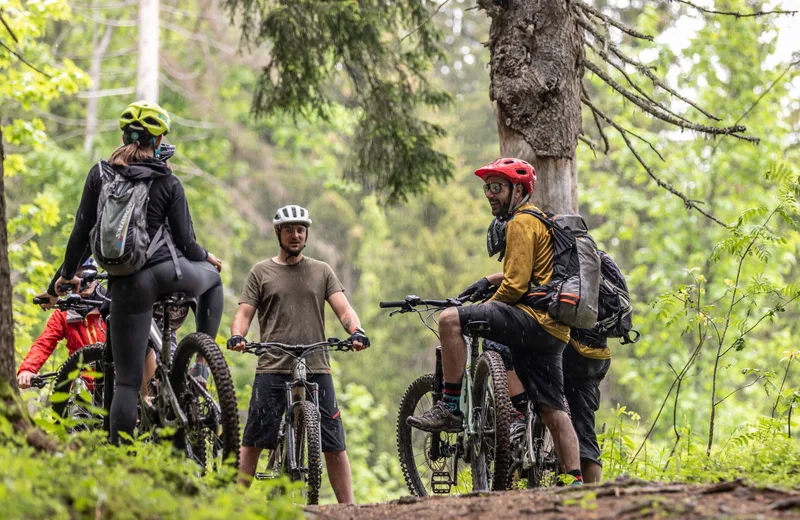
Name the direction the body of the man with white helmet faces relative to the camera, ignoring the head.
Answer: toward the camera

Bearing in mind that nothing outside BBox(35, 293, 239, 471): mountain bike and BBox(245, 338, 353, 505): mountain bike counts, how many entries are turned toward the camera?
1

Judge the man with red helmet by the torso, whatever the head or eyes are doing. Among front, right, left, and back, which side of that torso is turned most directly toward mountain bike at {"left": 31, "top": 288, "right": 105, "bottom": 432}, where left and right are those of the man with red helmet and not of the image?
front

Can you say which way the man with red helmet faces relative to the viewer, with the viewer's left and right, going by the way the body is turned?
facing to the left of the viewer

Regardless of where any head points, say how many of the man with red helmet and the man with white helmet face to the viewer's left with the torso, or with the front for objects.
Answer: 1

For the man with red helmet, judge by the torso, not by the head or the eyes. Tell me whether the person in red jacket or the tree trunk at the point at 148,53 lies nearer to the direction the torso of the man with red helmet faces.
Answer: the person in red jacket

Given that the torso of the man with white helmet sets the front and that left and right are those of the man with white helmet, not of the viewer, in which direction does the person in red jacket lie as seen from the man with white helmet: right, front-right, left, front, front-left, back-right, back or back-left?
back-right

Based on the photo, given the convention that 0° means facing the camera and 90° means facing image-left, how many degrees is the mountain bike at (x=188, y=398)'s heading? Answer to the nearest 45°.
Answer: approximately 135°

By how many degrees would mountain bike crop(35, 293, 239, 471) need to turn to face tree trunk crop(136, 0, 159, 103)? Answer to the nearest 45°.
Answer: approximately 45° to its right

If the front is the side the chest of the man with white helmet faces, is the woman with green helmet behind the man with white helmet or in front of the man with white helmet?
in front

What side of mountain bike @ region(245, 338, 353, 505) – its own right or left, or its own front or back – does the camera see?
front

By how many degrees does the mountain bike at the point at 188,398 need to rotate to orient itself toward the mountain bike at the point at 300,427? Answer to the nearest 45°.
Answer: approximately 90° to its right

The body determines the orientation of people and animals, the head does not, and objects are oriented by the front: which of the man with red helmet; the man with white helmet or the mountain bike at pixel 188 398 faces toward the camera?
the man with white helmet

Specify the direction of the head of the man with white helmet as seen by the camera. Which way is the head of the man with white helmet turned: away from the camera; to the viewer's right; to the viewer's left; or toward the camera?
toward the camera

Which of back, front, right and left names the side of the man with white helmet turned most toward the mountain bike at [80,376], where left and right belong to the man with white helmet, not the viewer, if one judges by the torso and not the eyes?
right

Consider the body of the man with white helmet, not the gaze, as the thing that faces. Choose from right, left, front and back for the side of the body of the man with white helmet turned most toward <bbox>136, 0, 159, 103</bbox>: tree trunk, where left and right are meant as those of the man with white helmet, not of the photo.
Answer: back
